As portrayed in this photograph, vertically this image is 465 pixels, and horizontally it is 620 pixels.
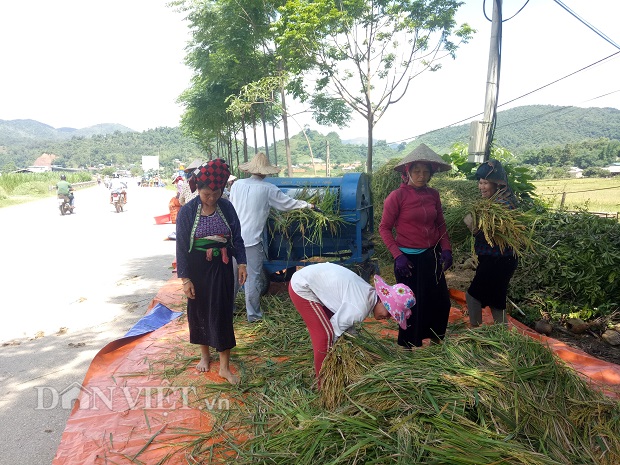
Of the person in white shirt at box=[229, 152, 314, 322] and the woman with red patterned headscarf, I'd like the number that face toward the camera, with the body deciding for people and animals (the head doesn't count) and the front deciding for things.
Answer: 1

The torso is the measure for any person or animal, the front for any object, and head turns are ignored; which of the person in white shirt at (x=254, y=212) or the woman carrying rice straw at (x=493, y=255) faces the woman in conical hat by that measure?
the woman carrying rice straw

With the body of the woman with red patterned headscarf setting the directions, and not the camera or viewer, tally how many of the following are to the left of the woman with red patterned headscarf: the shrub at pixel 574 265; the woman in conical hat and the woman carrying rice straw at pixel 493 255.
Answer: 3

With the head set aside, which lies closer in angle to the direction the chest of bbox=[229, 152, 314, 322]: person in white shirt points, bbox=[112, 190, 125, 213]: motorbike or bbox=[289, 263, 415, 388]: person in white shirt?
the motorbike

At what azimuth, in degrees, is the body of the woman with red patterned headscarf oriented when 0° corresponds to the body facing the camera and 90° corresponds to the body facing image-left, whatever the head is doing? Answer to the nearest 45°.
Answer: approximately 0°

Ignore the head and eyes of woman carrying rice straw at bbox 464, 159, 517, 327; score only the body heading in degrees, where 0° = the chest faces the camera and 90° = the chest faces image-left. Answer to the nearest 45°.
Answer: approximately 45°

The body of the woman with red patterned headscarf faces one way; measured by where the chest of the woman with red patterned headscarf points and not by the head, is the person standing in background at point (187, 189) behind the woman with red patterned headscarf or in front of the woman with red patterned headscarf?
behind

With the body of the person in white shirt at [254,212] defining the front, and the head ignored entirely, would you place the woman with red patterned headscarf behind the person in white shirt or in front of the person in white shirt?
behind

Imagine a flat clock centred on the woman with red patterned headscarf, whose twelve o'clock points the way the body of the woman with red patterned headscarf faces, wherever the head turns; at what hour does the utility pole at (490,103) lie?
The utility pole is roughly at 8 o'clock from the woman with red patterned headscarf.

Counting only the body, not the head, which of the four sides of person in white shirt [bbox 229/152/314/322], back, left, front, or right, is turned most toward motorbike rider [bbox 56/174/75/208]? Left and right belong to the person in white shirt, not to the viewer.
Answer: left

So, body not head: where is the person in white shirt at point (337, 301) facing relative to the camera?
to the viewer's right

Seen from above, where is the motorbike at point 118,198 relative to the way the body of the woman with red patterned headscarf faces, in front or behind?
behind

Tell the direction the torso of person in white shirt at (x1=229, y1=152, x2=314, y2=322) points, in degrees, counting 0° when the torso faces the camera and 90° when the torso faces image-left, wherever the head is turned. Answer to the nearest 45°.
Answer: approximately 225°
